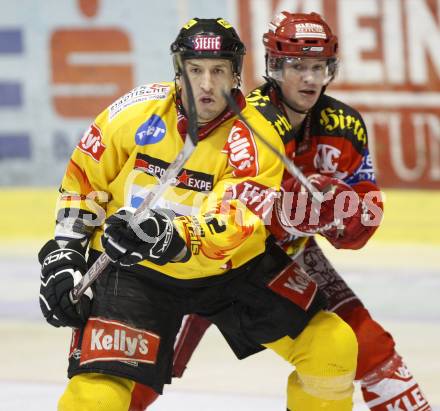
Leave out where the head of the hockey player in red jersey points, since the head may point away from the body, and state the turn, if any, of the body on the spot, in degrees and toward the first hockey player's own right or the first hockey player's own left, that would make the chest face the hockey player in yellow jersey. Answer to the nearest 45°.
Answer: approximately 45° to the first hockey player's own right

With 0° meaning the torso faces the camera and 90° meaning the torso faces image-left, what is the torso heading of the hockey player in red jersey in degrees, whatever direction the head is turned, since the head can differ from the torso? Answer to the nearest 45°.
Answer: approximately 0°

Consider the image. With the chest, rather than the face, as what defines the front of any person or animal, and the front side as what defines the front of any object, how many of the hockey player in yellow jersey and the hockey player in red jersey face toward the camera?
2
